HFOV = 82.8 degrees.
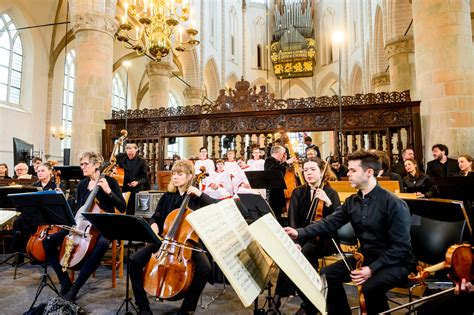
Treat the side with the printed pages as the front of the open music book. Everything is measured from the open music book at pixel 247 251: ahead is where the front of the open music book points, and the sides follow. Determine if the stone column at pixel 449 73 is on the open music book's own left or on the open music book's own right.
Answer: on the open music book's own left

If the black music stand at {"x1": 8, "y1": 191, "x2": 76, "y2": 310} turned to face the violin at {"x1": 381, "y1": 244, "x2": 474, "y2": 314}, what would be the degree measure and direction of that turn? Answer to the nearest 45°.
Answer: approximately 90° to its right

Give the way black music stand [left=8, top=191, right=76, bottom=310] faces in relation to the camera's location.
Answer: facing away from the viewer and to the right of the viewer

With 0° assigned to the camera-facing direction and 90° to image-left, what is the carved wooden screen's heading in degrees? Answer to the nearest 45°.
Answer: approximately 0°

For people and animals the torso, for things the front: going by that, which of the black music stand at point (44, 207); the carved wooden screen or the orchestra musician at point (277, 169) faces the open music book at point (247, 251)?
the carved wooden screen

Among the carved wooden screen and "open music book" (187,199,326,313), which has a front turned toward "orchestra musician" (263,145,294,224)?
the carved wooden screen

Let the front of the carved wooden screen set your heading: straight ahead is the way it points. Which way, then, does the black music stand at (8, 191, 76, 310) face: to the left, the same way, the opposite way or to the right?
the opposite way

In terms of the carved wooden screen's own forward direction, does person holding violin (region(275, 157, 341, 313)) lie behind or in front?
in front

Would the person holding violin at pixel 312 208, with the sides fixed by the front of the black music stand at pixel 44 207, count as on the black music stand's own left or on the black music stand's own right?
on the black music stand's own right

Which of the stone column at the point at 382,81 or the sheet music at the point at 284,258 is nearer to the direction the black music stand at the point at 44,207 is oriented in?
the stone column

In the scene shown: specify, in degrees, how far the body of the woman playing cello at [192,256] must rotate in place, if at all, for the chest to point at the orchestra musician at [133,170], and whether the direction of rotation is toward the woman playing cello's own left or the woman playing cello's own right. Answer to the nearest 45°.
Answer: approximately 180°

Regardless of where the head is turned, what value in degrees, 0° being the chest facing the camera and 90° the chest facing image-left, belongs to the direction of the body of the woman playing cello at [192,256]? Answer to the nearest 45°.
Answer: approximately 0°
